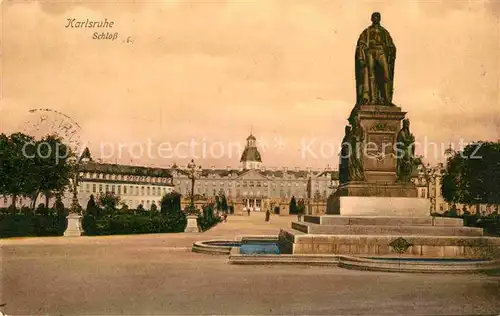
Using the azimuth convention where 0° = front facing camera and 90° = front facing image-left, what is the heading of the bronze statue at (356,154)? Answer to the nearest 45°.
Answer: approximately 45°

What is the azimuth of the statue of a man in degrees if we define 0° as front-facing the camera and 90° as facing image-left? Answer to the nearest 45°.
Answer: approximately 0°

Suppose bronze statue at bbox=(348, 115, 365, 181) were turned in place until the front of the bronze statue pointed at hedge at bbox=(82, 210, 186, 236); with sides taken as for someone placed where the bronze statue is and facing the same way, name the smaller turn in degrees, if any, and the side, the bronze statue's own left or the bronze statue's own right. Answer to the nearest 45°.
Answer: approximately 90° to the bronze statue's own right

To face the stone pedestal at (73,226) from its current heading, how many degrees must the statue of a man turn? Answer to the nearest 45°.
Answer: approximately 135° to its right

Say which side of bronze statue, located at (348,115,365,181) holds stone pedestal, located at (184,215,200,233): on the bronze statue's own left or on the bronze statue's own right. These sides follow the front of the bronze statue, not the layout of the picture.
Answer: on the bronze statue's own right
